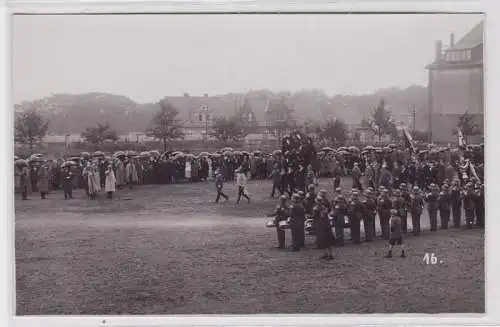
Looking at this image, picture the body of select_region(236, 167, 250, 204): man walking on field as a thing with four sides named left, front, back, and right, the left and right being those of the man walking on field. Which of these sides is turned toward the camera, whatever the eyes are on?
left
